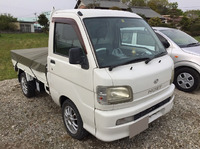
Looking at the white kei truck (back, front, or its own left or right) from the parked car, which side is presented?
left

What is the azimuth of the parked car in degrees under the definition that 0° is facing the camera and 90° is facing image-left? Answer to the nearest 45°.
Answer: approximately 315°

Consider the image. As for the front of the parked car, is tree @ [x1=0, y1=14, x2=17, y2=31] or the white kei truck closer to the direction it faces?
the white kei truck

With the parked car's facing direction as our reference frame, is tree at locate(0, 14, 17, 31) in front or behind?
behind

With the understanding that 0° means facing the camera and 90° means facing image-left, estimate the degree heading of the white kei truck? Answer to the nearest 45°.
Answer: approximately 315°

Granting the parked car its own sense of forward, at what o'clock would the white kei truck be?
The white kei truck is roughly at 2 o'clock from the parked car.

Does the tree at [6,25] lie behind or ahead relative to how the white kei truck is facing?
behind
